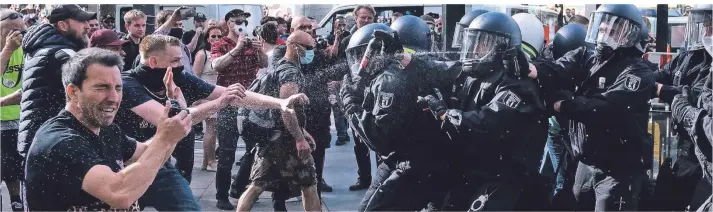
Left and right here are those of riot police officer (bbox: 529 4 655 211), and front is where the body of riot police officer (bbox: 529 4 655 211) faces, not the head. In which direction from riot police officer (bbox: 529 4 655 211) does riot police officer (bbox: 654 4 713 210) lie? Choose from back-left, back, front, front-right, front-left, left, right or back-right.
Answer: back

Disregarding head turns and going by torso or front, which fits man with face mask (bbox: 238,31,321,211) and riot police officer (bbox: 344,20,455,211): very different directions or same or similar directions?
very different directions

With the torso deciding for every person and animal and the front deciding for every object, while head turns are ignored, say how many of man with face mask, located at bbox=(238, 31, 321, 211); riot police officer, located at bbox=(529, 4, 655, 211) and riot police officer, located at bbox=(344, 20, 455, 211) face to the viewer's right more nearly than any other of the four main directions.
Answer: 1

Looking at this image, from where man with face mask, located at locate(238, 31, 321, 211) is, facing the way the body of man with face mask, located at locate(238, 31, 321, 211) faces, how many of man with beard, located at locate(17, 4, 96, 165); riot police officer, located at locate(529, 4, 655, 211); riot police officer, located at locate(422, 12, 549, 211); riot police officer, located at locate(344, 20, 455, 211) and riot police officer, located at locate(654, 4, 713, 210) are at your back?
1

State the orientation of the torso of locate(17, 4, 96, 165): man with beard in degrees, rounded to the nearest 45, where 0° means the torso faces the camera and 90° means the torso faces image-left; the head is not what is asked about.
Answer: approximately 270°

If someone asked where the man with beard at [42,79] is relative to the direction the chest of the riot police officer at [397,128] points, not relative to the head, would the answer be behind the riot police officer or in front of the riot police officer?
in front

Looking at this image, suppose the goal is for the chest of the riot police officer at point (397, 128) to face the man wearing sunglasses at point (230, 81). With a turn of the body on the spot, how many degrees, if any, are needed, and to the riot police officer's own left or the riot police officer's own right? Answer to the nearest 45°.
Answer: approximately 45° to the riot police officer's own right

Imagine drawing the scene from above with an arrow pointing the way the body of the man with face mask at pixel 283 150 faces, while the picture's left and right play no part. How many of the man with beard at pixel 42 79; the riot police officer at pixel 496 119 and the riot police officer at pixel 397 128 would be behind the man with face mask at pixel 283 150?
1

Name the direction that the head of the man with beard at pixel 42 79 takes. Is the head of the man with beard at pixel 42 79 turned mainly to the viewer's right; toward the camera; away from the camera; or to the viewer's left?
to the viewer's right

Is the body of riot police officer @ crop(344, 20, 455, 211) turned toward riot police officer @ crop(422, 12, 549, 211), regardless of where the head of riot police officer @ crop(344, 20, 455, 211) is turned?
no

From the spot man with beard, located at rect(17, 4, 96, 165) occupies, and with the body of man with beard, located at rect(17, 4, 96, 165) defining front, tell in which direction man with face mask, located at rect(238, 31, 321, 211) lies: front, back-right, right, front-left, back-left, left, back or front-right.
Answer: front

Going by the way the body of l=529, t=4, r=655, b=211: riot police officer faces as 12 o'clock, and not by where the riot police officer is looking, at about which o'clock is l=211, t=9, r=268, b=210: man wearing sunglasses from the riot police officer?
The man wearing sunglasses is roughly at 2 o'clock from the riot police officer.

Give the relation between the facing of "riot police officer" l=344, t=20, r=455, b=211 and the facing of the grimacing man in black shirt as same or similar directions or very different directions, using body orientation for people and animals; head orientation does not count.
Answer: very different directions

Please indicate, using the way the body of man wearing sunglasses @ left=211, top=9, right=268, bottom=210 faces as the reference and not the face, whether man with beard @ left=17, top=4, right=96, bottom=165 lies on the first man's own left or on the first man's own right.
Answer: on the first man's own right

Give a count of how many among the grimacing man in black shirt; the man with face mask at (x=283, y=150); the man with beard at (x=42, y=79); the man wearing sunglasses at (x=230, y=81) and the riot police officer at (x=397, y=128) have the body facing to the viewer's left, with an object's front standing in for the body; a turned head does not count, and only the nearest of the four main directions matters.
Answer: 1

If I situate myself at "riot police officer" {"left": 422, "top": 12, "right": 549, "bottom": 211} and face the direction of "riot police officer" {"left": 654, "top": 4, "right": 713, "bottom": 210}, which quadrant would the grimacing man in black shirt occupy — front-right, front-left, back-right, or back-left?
back-right

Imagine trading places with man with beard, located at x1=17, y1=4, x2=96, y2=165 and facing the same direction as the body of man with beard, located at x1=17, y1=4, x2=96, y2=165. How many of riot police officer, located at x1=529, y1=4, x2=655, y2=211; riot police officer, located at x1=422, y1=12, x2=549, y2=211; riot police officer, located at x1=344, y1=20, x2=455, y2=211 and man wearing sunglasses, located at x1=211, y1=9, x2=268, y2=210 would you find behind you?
0

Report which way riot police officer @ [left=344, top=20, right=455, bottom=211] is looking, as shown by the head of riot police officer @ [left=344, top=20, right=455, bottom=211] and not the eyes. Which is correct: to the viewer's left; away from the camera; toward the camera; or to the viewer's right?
to the viewer's left

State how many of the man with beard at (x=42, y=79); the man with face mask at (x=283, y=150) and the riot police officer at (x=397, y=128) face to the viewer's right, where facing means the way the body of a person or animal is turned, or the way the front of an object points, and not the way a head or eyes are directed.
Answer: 2

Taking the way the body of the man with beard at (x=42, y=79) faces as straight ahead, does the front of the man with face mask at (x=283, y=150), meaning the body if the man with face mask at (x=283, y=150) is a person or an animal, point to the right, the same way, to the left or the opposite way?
the same way

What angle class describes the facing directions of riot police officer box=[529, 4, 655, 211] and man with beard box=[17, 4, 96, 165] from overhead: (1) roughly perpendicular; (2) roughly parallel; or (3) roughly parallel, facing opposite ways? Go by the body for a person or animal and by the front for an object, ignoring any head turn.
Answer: roughly parallel, facing opposite ways

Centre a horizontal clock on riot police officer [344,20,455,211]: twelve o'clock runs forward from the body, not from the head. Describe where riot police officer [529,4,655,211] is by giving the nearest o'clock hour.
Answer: riot police officer [529,4,655,211] is roughly at 6 o'clock from riot police officer [344,20,455,211].

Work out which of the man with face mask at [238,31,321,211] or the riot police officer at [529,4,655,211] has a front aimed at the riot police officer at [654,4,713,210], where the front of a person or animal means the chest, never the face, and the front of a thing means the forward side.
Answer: the man with face mask
